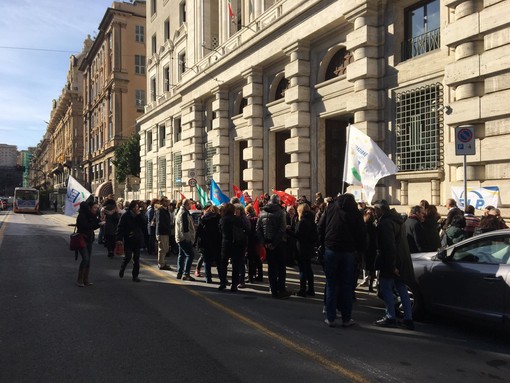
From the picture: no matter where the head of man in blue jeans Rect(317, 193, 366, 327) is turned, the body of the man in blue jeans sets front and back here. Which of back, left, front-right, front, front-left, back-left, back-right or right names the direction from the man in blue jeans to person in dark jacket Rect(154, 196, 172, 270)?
front-left

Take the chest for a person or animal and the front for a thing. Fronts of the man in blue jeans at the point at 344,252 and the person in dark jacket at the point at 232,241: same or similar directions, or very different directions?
same or similar directions

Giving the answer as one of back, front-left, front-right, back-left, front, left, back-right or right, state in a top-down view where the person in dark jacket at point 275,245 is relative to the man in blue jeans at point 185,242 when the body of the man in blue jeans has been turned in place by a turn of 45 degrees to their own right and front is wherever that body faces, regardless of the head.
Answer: front

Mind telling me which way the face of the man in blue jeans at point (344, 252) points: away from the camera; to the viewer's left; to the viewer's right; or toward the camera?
away from the camera

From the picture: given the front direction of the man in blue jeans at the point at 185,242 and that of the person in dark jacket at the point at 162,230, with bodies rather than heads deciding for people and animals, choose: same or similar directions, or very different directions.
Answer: same or similar directions

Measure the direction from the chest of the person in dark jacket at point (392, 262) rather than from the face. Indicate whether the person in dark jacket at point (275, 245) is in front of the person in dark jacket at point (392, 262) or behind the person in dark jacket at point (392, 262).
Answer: in front

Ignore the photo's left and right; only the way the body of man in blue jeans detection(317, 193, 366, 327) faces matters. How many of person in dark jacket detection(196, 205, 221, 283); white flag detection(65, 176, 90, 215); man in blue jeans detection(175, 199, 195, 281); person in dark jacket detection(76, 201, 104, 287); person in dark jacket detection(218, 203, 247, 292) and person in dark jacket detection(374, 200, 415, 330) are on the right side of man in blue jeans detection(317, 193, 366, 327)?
1

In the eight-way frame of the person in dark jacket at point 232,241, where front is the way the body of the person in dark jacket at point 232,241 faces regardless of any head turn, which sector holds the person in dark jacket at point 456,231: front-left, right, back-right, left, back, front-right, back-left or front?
right

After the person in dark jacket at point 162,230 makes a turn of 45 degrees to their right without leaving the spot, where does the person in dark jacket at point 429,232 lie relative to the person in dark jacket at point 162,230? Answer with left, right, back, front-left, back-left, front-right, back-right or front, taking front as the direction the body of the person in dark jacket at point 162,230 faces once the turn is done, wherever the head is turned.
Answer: front
